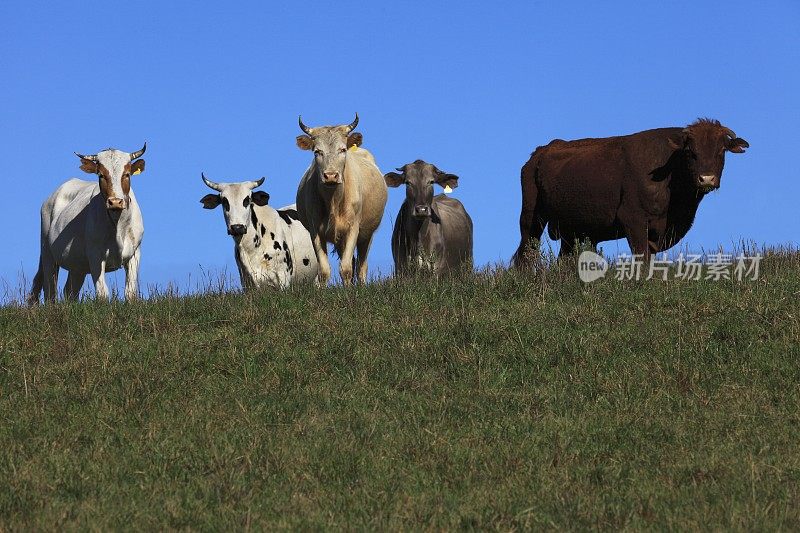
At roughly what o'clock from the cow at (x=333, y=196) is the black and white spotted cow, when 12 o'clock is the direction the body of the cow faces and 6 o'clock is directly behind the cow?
The black and white spotted cow is roughly at 4 o'clock from the cow.

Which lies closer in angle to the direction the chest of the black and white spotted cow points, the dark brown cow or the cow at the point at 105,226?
the cow

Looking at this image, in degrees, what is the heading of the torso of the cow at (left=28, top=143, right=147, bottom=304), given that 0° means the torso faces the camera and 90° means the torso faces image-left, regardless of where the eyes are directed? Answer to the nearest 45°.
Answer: approximately 315°

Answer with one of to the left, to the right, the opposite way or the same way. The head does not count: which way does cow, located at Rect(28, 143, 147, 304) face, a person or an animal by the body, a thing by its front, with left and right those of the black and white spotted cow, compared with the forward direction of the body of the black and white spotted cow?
to the left

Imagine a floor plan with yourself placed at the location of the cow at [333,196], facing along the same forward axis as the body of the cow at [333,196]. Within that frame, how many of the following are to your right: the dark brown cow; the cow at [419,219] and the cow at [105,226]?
1

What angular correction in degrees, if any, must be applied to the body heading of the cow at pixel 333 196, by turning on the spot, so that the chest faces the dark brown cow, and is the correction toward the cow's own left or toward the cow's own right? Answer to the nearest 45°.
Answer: approximately 90° to the cow's own left

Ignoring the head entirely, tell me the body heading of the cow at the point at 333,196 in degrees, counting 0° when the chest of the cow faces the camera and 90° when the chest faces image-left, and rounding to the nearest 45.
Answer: approximately 0°

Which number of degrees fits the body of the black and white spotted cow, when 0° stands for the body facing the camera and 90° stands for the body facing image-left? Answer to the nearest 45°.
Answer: approximately 45°

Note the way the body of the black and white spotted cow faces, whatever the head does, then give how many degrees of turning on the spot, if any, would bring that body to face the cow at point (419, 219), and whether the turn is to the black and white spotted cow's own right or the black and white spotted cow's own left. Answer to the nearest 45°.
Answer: approximately 135° to the black and white spotted cow's own left

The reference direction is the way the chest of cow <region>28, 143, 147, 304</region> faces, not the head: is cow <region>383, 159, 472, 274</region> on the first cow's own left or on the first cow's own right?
on the first cow's own left

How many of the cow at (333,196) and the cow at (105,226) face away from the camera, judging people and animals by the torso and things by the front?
0

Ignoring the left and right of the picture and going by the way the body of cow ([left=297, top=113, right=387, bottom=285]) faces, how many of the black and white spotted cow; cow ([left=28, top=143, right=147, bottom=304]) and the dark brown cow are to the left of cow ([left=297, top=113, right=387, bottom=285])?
1

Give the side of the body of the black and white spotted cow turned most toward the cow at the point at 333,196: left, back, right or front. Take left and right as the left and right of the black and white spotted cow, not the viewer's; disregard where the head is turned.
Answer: left

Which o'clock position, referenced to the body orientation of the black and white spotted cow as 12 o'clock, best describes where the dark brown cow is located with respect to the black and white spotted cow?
The dark brown cow is roughly at 8 o'clock from the black and white spotted cow.
